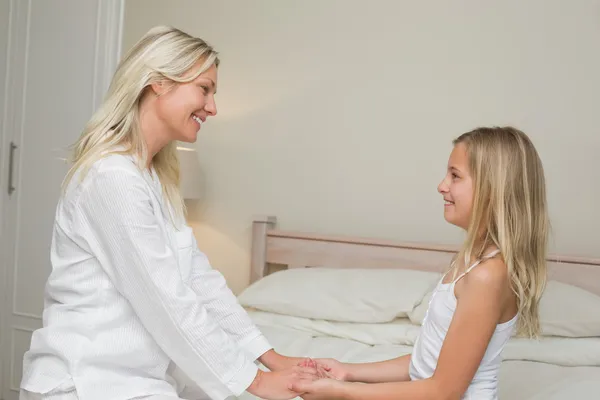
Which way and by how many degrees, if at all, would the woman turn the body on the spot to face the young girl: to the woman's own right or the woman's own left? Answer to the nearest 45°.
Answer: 0° — they already face them

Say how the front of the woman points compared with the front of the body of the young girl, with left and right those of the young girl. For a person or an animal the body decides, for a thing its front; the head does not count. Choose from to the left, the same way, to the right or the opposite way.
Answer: the opposite way

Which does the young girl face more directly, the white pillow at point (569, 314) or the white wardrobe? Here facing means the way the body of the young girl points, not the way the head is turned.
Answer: the white wardrobe

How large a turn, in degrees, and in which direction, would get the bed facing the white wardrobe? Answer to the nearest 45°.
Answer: approximately 90° to its right

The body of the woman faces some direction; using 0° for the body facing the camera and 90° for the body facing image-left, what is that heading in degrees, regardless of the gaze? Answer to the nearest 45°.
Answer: approximately 270°

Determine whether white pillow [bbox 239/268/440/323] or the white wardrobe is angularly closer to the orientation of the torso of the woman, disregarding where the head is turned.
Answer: the white pillow

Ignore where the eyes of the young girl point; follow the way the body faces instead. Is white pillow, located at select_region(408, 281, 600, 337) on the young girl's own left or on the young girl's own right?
on the young girl's own right

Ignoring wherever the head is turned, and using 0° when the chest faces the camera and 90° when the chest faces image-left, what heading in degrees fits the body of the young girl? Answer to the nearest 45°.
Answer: approximately 90°

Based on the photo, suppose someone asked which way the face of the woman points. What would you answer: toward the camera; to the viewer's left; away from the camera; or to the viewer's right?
to the viewer's right

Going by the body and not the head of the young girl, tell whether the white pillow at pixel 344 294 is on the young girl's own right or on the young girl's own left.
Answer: on the young girl's own right

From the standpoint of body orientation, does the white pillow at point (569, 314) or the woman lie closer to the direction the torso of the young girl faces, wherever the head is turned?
the woman

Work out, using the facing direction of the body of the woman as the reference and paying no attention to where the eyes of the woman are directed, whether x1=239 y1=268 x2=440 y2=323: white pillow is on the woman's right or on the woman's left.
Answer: on the woman's left
